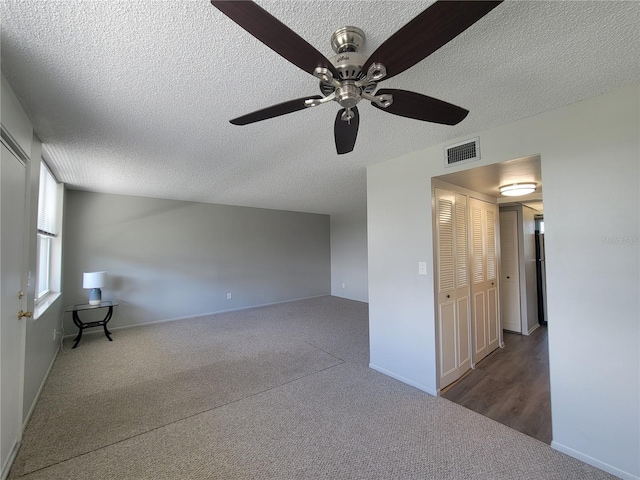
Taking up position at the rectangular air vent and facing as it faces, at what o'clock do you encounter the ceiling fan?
The ceiling fan is roughly at 11 o'clock from the rectangular air vent.

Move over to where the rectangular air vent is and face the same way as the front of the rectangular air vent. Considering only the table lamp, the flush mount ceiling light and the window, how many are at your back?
1

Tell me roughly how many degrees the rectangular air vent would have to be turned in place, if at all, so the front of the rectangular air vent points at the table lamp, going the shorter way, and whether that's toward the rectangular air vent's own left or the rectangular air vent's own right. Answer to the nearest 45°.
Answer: approximately 45° to the rectangular air vent's own right

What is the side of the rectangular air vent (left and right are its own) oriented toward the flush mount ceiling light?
back

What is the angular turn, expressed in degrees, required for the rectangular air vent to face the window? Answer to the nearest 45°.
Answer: approximately 45° to its right

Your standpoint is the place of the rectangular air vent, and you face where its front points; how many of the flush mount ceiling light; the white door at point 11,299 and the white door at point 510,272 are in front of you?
1

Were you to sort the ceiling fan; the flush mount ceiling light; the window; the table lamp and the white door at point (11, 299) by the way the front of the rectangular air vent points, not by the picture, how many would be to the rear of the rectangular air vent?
1

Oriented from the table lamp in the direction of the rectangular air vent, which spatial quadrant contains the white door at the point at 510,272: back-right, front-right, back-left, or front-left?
front-left

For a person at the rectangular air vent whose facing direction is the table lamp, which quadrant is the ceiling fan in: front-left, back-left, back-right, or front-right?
front-left

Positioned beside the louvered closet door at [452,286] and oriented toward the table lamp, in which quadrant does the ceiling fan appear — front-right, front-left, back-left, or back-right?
front-left

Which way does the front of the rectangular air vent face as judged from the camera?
facing the viewer and to the left of the viewer

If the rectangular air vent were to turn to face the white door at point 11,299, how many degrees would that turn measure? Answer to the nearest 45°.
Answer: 0° — it already faces it

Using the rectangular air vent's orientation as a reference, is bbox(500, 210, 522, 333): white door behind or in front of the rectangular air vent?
behind

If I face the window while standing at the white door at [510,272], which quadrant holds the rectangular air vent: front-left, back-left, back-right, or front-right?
front-left
